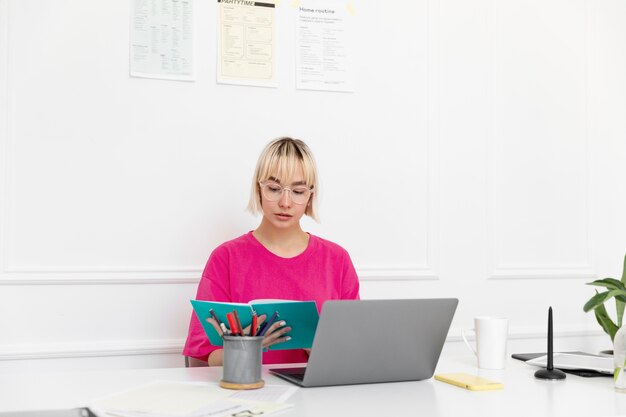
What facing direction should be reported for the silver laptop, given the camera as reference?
facing away from the viewer and to the left of the viewer

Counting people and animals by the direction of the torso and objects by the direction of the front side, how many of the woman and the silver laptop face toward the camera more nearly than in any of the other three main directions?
1

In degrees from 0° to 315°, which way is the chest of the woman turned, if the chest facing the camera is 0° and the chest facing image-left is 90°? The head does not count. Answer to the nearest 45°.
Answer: approximately 0°

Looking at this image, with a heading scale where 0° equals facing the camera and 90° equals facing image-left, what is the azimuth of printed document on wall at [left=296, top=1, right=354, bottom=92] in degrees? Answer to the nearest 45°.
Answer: approximately 0°
